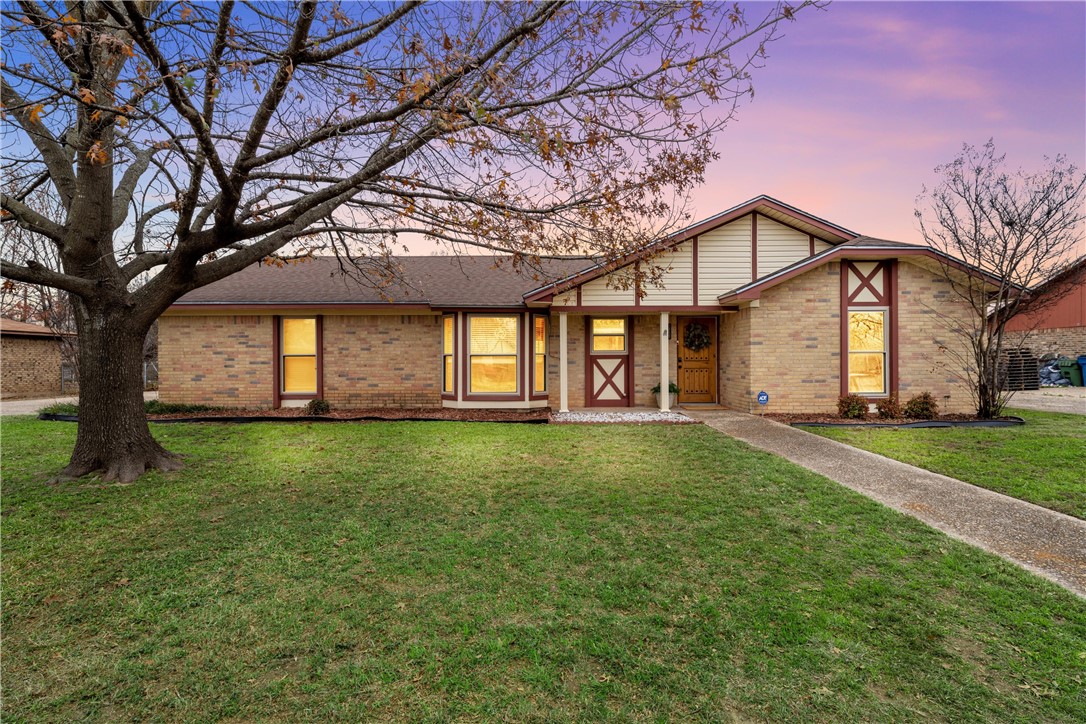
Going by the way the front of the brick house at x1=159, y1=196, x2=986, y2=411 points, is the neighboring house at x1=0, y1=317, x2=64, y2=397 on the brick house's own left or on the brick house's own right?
on the brick house's own right

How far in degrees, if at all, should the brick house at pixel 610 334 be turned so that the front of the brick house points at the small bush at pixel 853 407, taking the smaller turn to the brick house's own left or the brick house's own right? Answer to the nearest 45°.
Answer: approximately 90° to the brick house's own left

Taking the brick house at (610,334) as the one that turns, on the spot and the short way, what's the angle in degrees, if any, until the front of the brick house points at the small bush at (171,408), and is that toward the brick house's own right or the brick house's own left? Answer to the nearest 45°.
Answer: approximately 90° to the brick house's own right

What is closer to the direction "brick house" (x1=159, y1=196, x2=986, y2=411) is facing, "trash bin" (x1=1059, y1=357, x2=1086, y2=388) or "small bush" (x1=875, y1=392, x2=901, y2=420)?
the small bush

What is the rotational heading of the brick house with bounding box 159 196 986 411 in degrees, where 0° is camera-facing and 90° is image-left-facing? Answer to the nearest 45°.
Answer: approximately 0°

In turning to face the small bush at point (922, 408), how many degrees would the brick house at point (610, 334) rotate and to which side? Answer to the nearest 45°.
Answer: approximately 90° to its left

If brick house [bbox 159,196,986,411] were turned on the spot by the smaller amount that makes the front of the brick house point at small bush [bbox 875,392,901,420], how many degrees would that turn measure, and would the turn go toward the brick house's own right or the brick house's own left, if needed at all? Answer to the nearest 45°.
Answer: approximately 90° to the brick house's own left

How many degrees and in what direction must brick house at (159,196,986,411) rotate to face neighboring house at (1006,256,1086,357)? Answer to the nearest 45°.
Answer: approximately 135° to its left
